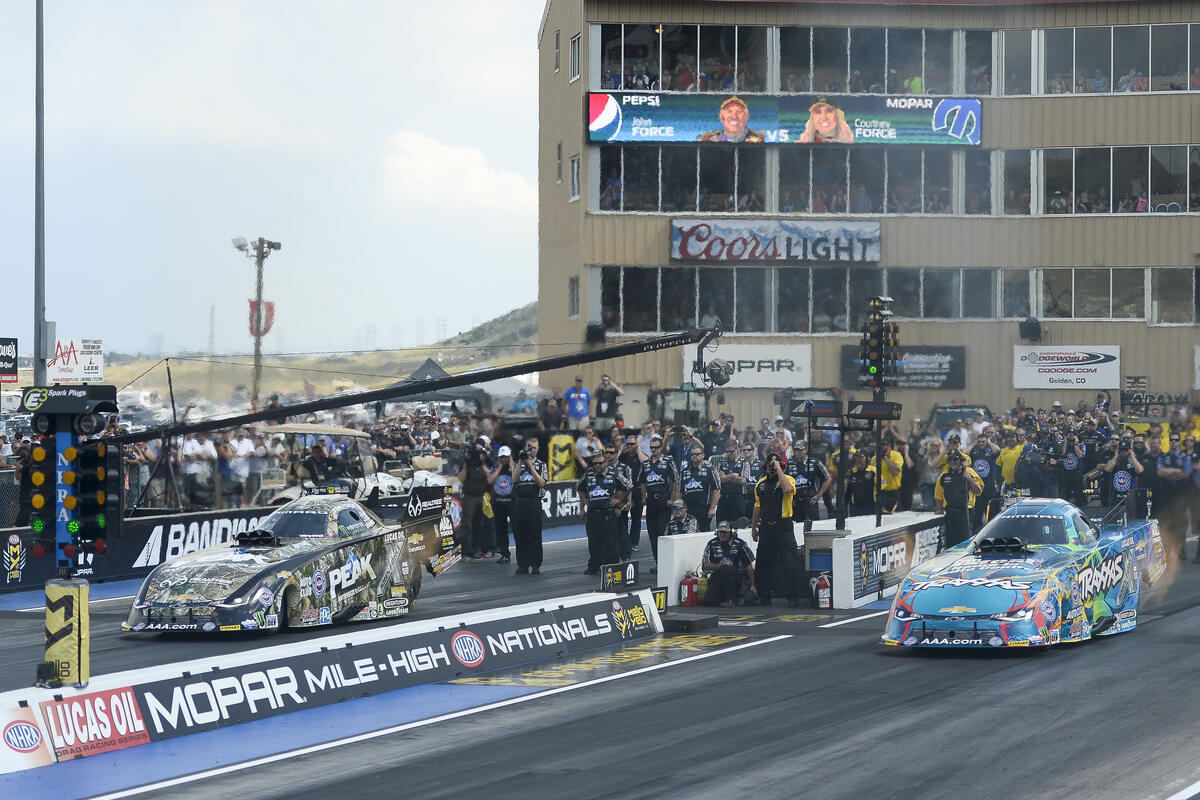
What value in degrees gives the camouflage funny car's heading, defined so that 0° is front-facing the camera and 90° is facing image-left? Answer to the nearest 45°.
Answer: approximately 45°

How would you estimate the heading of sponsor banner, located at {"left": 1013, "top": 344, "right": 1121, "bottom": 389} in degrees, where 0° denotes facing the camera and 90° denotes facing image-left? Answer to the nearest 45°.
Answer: approximately 0°

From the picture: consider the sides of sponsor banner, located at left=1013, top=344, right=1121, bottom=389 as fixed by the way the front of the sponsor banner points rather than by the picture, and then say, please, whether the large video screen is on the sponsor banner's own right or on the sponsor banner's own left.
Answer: on the sponsor banner's own right

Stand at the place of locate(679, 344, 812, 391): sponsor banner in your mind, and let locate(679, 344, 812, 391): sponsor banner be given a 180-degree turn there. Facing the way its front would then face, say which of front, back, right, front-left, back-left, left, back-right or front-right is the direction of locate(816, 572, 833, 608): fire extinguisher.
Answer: back

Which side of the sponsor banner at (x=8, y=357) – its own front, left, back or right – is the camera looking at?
front

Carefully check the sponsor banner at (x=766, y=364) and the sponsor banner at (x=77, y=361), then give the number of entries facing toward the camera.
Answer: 2

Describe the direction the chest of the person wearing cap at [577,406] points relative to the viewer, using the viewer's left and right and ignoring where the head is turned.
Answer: facing the viewer

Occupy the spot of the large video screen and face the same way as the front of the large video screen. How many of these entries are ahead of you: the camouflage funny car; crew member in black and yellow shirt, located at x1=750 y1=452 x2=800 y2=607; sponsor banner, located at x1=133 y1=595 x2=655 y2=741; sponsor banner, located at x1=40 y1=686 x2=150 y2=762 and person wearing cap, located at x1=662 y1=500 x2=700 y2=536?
5

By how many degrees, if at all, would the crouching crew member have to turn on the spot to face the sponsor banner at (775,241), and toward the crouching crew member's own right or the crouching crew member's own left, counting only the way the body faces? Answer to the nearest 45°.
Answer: approximately 180°

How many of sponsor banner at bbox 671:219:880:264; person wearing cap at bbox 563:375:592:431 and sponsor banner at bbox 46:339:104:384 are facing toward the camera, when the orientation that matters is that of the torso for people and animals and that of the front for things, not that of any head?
3

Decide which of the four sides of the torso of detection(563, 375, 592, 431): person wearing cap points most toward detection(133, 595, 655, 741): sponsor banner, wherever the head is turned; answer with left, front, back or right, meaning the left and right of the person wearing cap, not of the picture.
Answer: front

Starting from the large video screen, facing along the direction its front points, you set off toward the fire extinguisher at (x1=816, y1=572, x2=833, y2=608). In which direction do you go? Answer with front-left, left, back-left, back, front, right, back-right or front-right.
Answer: front

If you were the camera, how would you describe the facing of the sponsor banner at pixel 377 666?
facing the viewer and to the right of the viewer

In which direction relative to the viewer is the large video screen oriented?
toward the camera
